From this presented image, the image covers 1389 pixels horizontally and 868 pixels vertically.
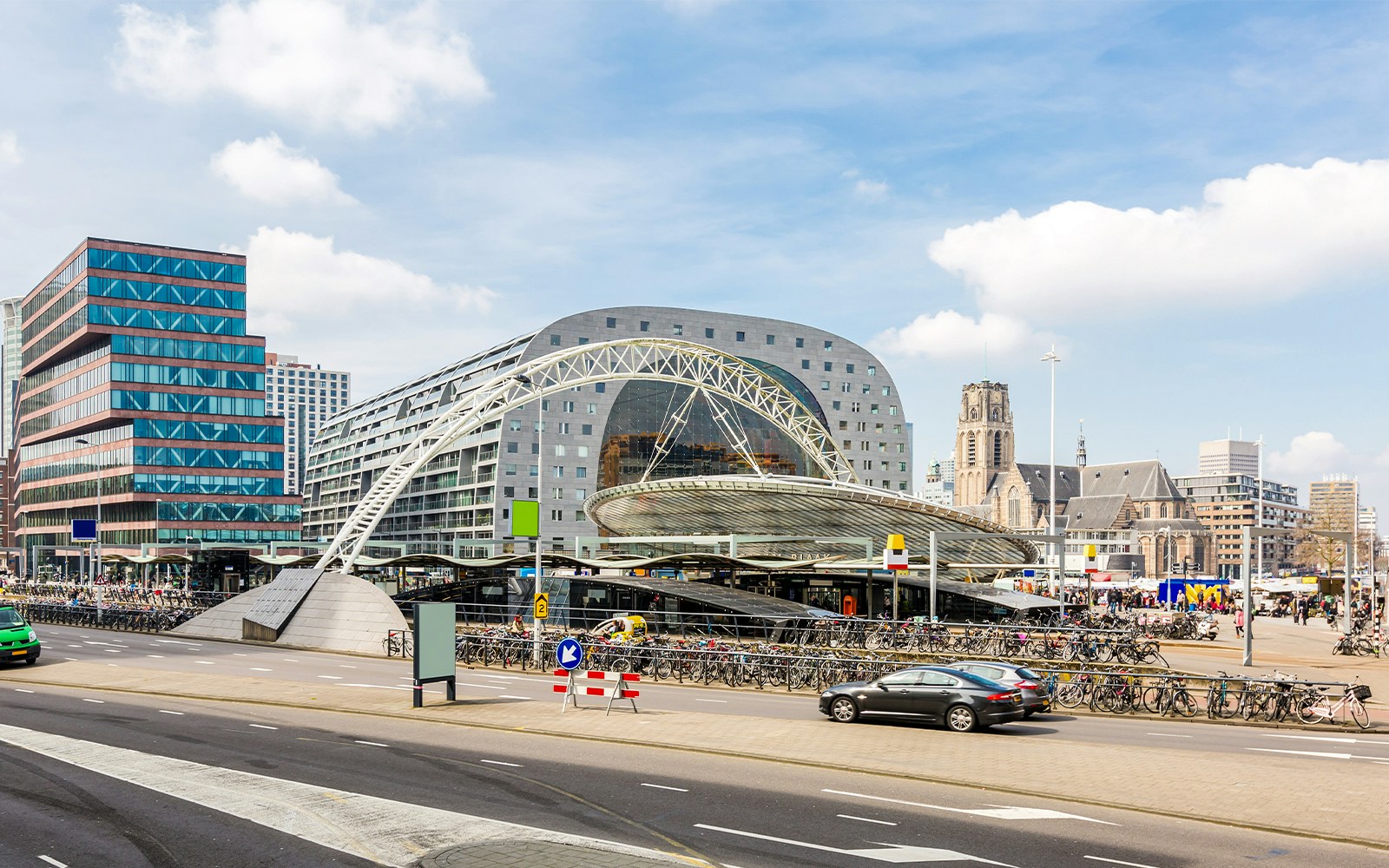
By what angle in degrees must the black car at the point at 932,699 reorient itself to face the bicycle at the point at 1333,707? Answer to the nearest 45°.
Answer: approximately 180°

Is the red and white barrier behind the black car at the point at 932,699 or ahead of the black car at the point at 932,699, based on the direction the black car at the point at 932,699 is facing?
ahead

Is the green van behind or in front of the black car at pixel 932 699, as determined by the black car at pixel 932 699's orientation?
in front

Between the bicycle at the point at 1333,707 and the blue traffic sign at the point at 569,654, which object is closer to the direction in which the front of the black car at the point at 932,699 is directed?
the blue traffic sign

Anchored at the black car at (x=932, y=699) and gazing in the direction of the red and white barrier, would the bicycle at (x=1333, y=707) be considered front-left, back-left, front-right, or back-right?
back-right

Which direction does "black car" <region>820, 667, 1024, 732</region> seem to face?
to the viewer's left

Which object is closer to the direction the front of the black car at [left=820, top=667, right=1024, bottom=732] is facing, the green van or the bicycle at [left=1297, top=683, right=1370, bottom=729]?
the green van

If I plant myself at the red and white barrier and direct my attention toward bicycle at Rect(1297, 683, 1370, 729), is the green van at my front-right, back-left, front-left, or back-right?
back-left
